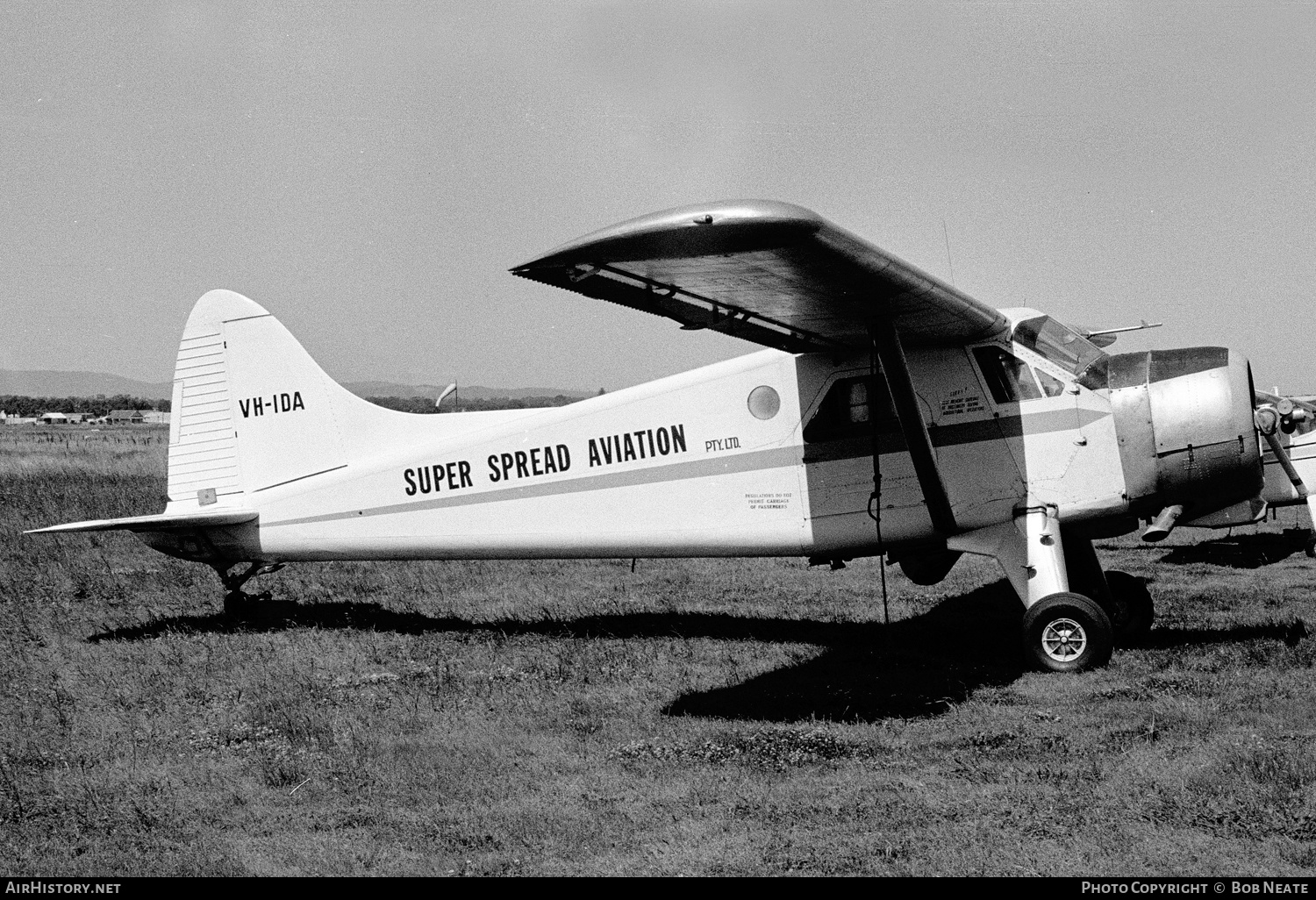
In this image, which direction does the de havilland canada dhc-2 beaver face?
to the viewer's right
